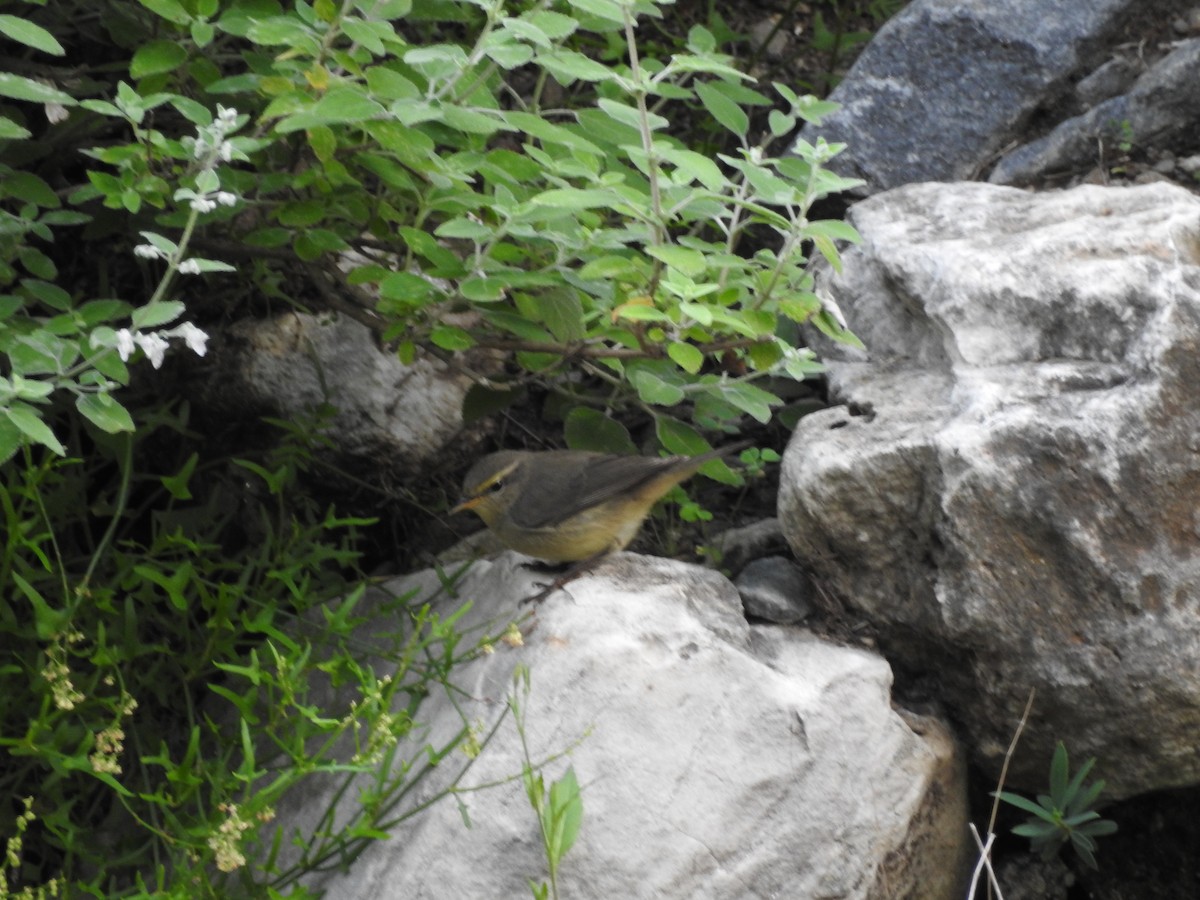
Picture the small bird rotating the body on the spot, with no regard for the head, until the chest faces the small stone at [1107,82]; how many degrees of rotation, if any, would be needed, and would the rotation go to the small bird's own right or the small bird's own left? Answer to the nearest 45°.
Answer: approximately 135° to the small bird's own right

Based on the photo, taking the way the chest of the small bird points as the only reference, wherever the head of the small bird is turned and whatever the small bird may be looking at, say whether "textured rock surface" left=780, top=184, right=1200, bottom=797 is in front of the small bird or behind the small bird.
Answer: behind

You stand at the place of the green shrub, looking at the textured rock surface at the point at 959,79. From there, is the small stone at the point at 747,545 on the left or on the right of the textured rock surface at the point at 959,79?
right

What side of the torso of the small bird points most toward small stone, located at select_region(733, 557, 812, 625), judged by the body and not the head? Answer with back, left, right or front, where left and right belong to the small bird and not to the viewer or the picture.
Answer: back

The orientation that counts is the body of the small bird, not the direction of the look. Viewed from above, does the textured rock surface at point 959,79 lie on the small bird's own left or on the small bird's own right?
on the small bird's own right

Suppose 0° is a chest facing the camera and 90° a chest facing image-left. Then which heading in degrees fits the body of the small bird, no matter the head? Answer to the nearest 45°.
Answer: approximately 90°
